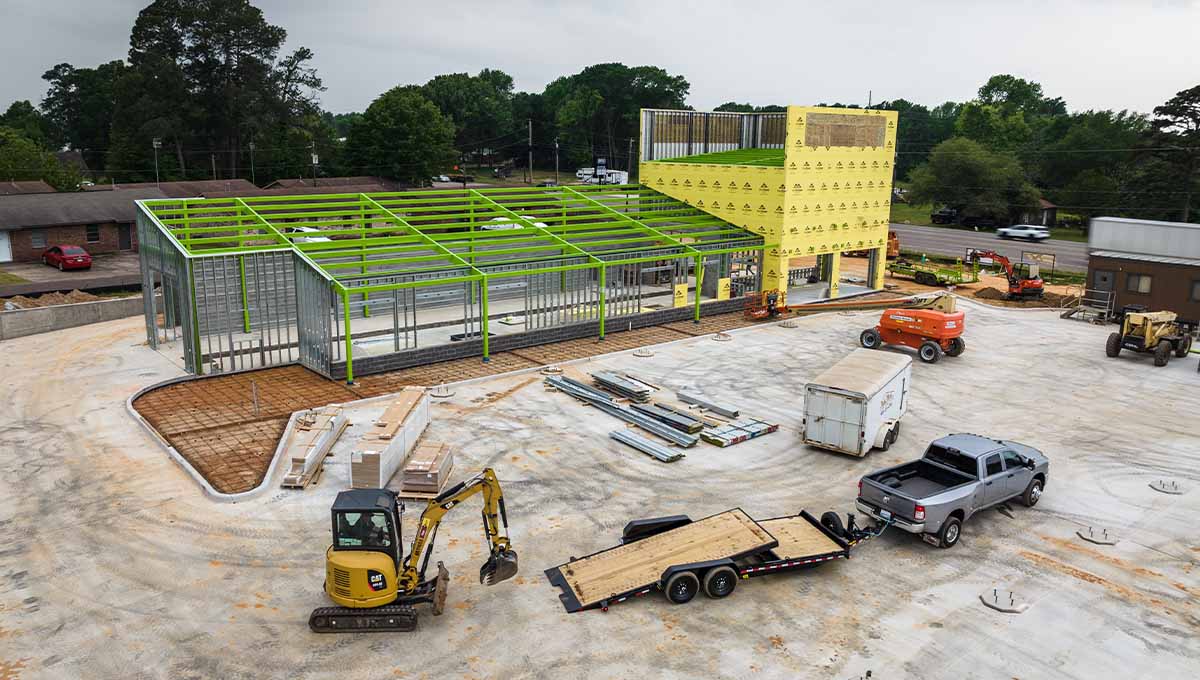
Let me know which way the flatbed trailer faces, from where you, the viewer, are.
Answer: facing away from the viewer and to the right of the viewer

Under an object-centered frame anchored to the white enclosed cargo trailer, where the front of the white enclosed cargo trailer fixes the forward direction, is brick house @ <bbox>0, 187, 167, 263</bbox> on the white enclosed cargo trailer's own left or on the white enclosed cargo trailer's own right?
on the white enclosed cargo trailer's own left

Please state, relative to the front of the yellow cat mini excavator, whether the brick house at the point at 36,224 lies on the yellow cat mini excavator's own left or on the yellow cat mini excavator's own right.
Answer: on the yellow cat mini excavator's own left

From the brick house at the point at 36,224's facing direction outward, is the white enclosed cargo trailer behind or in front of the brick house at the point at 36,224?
in front

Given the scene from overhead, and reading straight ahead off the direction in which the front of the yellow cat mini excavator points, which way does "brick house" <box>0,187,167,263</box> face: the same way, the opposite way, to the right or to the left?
to the right

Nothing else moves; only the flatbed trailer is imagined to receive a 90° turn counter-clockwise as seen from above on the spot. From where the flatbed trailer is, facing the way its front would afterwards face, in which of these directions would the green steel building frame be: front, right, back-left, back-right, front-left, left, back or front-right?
front

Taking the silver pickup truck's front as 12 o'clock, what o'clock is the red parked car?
The red parked car is roughly at 8 o'clock from the silver pickup truck.

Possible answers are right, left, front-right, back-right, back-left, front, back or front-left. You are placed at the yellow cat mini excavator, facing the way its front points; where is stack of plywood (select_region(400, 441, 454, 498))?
left

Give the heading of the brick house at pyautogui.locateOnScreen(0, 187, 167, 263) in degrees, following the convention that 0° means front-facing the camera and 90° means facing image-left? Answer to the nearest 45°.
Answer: approximately 0°

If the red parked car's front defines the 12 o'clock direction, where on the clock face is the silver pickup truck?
The silver pickup truck is roughly at 7 o'clock from the red parked car.

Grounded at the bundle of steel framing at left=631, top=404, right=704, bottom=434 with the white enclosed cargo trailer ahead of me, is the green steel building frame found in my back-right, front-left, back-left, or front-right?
back-left

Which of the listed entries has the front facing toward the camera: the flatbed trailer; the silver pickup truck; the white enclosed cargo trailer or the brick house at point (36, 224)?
the brick house

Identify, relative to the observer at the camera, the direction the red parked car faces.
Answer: facing away from the viewer and to the left of the viewer

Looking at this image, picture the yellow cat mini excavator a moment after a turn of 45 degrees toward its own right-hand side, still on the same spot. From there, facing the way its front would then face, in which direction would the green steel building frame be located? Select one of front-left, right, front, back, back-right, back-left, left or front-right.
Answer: back-left

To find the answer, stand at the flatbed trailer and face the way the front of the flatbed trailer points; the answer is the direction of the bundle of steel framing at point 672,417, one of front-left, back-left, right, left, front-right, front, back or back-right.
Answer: front-left
